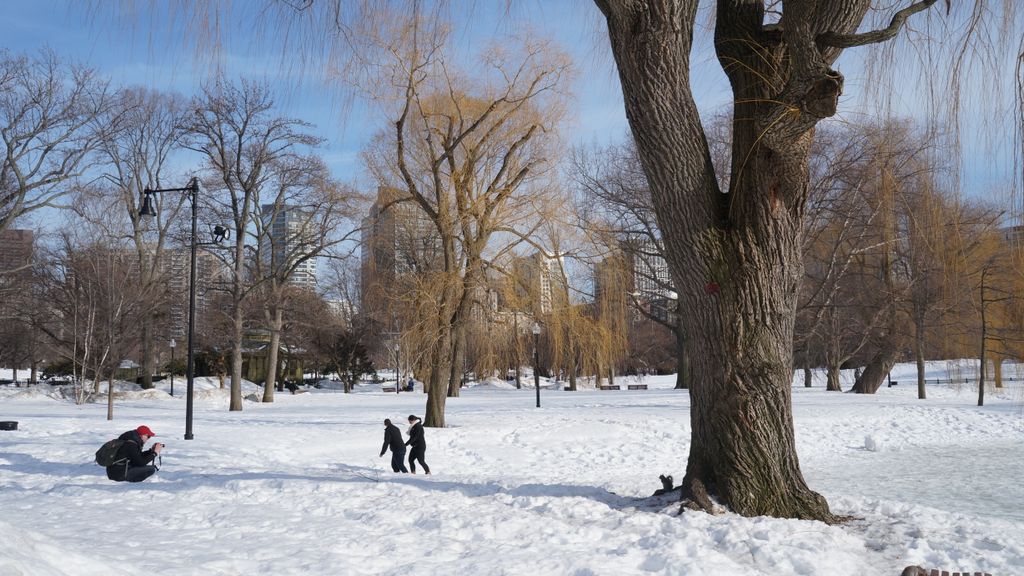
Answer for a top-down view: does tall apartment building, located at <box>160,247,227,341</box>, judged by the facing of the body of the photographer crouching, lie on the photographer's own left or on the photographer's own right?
on the photographer's own left

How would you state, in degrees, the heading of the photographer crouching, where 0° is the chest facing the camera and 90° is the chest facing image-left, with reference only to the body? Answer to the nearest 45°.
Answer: approximately 270°

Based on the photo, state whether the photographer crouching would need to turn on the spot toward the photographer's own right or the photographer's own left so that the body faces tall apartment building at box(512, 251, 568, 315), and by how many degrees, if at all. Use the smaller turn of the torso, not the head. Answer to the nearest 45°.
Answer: approximately 45° to the photographer's own left

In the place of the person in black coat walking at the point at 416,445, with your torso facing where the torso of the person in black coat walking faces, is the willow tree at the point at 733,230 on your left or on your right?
on your left

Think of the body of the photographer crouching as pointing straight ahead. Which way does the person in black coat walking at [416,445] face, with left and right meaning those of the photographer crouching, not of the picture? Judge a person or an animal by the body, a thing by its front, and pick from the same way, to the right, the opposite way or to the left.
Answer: the opposite way

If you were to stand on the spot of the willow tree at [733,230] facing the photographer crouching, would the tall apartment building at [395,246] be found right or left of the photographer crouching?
right

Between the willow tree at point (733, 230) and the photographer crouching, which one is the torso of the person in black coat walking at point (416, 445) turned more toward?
the photographer crouching

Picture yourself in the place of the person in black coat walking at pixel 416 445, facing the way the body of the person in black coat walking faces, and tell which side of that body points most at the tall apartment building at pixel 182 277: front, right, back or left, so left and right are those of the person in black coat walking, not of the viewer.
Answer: right

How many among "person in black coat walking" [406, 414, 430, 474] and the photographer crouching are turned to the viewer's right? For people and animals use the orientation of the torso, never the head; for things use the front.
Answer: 1

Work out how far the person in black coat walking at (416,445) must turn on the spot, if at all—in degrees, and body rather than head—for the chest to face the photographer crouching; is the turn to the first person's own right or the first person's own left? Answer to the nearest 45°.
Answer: approximately 45° to the first person's own left

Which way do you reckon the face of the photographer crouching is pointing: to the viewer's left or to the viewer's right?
to the viewer's right
